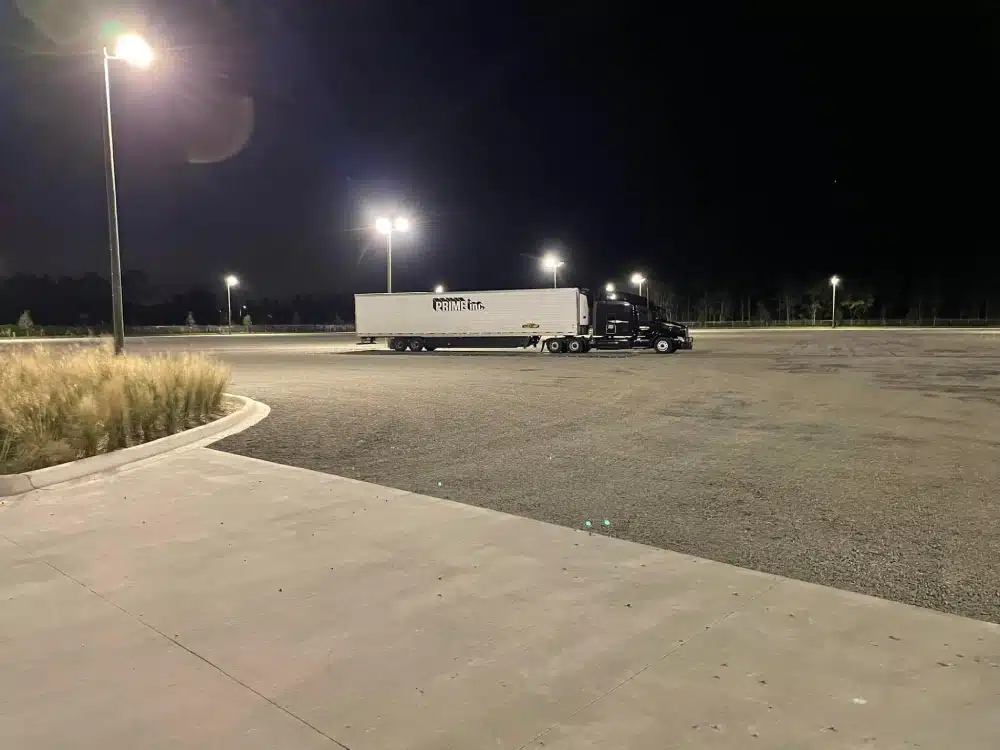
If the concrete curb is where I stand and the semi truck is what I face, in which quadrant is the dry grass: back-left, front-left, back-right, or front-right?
front-left

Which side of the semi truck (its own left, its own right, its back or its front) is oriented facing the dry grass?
right

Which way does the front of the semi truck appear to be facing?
to the viewer's right

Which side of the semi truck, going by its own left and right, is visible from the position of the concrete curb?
right
